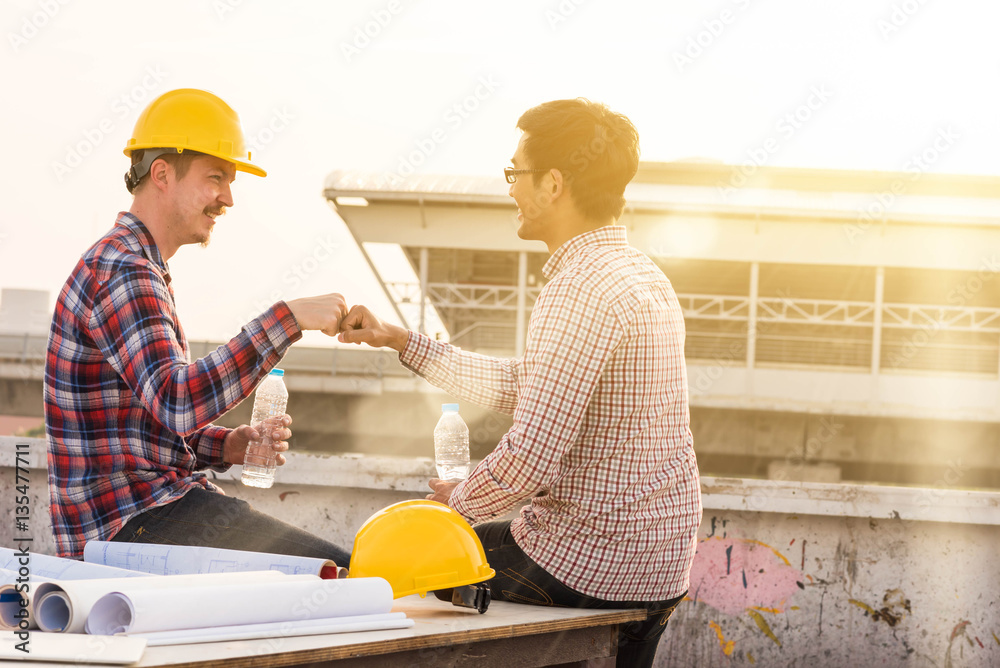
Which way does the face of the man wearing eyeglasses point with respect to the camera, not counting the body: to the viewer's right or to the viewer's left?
to the viewer's left

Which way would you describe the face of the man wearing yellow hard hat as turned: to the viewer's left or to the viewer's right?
to the viewer's right

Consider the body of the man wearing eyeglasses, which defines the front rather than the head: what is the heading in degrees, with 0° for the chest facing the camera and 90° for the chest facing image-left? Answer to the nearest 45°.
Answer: approximately 135°

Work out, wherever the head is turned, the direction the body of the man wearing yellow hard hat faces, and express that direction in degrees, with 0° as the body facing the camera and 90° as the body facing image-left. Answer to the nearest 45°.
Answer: approximately 270°

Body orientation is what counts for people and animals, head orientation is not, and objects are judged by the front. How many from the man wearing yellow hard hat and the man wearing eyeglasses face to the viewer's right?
1

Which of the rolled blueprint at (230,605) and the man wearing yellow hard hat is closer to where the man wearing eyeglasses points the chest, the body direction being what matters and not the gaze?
the man wearing yellow hard hat

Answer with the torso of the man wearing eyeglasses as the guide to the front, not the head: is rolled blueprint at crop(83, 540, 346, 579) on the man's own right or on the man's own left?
on the man's own left

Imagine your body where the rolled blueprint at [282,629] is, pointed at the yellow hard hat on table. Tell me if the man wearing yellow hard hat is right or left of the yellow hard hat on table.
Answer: left

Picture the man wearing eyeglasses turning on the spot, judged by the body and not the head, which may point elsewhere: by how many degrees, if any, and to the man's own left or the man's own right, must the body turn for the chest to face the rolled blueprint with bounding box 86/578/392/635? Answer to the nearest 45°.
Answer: approximately 90° to the man's own left

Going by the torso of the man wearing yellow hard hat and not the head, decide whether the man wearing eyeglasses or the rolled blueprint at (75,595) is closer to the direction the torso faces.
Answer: the man wearing eyeglasses

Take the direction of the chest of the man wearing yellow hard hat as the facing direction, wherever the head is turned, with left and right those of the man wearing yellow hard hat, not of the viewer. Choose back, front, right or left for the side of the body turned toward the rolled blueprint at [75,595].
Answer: right

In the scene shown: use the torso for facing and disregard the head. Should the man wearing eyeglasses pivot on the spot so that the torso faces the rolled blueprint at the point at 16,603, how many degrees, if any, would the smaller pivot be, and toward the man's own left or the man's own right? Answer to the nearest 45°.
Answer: approximately 90° to the man's own left

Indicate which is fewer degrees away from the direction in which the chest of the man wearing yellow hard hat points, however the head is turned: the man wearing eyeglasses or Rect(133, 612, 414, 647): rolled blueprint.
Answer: the man wearing eyeglasses
